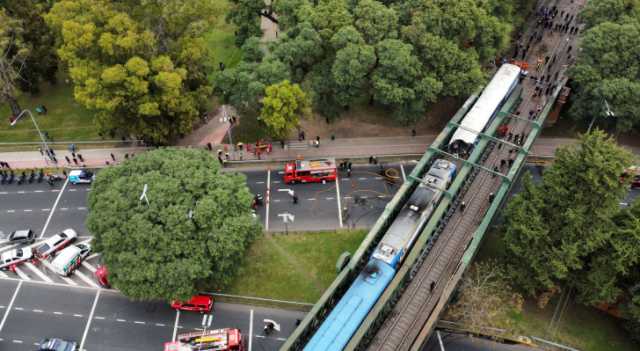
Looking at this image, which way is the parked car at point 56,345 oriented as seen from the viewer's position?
to the viewer's right

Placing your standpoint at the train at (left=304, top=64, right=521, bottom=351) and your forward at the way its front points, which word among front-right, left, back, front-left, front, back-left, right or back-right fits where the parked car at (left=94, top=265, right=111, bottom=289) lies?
back-left

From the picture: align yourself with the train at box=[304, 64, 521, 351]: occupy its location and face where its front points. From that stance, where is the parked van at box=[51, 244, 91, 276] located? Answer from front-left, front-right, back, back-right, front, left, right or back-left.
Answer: back-left

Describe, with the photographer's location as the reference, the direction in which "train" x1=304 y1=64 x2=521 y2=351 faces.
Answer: facing away from the viewer and to the right of the viewer

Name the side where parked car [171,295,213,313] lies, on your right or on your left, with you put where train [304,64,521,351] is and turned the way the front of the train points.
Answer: on your left

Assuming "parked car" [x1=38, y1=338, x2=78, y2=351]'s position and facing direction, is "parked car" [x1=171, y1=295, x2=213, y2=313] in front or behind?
in front

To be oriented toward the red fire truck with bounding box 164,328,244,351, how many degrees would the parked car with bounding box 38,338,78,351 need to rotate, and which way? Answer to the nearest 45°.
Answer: approximately 45° to its right

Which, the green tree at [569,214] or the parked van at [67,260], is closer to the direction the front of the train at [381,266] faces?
the green tree

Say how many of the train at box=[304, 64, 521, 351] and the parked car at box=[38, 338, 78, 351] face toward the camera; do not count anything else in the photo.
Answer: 0
